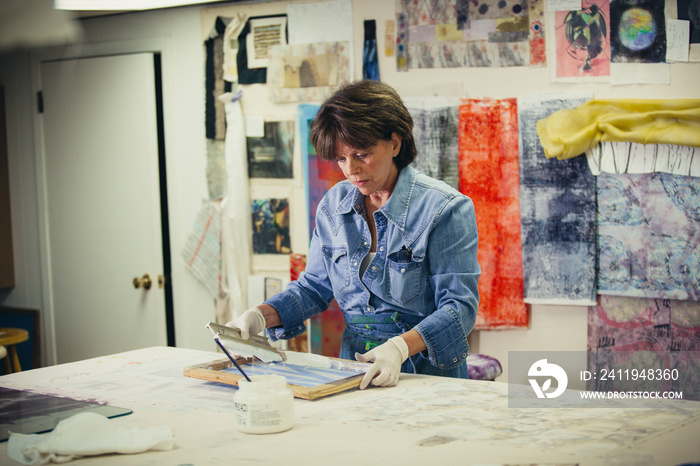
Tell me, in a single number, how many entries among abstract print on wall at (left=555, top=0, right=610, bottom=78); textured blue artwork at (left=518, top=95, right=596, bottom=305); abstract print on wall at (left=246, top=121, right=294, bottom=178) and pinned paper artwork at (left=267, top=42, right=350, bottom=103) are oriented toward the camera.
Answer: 4

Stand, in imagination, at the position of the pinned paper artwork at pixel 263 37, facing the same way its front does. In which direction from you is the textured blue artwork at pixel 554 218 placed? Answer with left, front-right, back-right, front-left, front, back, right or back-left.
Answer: front-left

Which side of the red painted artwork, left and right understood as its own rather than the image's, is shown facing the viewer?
front

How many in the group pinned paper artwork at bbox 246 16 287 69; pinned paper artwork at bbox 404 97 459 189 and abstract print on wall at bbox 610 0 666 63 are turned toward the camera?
3

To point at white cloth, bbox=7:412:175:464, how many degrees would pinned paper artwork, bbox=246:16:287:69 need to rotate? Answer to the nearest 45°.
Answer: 0° — it already faces it

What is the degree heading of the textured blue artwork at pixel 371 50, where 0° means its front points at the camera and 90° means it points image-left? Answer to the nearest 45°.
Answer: approximately 0°

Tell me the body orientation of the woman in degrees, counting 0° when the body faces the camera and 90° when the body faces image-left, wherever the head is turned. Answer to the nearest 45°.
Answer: approximately 45°

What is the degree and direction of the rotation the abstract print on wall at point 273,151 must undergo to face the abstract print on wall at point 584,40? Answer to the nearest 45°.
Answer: approximately 45° to its left

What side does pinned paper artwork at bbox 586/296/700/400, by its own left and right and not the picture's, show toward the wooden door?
right

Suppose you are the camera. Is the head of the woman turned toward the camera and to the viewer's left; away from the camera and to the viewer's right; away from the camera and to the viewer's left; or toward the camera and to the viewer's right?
toward the camera and to the viewer's left

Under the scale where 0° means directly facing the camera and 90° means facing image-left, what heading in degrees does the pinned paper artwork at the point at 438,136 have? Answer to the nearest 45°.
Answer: approximately 0°

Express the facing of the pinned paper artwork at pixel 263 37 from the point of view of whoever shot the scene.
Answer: facing the viewer

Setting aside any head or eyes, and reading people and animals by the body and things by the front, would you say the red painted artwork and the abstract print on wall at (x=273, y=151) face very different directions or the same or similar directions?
same or similar directions

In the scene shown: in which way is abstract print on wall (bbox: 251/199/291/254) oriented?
toward the camera
